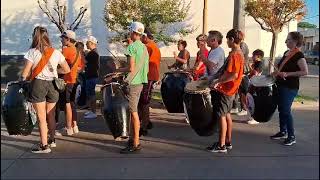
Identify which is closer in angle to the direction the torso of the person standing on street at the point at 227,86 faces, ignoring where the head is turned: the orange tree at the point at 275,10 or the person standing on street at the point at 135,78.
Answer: the person standing on street at the point at 135,78

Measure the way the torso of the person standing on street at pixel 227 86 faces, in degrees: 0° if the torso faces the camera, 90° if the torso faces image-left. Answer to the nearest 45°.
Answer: approximately 90°

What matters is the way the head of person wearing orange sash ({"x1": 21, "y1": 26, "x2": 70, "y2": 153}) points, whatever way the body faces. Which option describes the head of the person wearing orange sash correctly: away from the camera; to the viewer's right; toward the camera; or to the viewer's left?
away from the camera

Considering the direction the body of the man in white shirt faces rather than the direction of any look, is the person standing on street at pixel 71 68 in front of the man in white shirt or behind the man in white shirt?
in front

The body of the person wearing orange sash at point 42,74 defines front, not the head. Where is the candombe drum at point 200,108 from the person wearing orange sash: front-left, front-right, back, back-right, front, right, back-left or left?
back-right

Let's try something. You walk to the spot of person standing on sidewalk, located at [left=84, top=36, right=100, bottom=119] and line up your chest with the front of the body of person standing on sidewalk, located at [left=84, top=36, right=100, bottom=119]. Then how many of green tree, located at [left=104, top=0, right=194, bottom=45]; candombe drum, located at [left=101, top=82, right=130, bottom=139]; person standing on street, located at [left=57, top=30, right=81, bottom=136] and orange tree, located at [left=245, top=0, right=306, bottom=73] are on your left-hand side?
2

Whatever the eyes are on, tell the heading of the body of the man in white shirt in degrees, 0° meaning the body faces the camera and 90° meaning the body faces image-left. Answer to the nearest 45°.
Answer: approximately 90°
